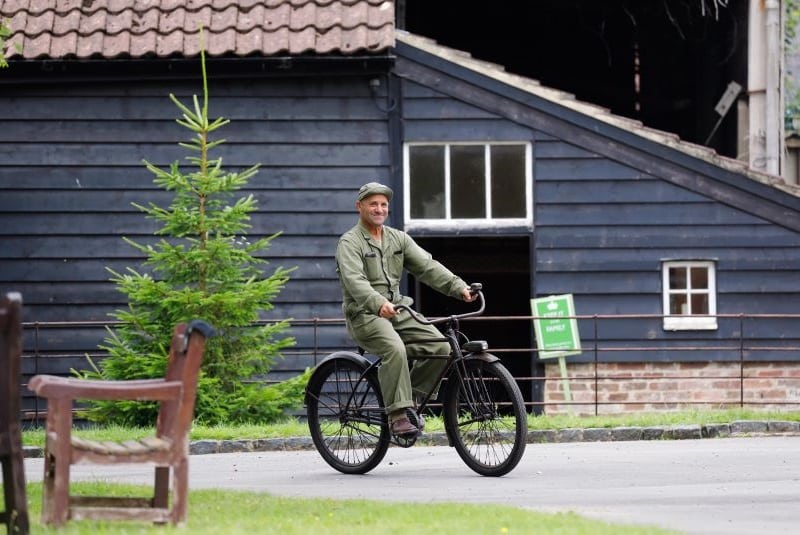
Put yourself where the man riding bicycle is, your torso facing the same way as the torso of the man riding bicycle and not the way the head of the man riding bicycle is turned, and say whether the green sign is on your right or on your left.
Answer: on your left

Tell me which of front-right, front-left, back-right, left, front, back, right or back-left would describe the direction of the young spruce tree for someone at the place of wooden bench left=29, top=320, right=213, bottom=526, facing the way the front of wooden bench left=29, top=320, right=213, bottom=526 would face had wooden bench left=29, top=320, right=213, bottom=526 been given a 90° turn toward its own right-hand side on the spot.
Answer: front

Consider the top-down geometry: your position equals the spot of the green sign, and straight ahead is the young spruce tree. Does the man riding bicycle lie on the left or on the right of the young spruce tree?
left

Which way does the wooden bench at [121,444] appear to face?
to the viewer's left

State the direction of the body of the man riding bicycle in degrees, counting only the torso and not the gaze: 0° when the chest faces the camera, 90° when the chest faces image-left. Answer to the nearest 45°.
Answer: approximately 315°

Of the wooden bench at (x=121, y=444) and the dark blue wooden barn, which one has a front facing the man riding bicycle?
the dark blue wooden barn

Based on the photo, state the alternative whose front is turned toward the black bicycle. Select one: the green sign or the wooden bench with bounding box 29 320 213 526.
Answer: the green sign

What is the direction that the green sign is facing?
toward the camera

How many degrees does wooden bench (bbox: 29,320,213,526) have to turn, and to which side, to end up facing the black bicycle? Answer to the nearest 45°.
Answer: approximately 135° to its right

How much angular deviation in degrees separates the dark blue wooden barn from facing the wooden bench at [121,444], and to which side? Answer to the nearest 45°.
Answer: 0° — it already faces it

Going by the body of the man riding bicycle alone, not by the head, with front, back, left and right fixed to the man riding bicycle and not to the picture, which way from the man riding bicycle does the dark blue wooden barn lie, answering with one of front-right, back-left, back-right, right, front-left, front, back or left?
back-left

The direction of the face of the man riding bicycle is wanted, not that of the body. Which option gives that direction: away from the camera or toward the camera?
toward the camera

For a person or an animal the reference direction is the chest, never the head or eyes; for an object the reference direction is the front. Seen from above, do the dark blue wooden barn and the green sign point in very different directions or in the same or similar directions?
same or similar directions

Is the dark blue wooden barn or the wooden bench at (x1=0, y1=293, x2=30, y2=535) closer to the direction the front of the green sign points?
the wooden bench

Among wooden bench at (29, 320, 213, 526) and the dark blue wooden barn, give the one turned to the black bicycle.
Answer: the dark blue wooden barn

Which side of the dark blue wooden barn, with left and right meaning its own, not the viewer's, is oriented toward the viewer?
front

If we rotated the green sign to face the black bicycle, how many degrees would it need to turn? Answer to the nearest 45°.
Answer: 0° — it already faces it
